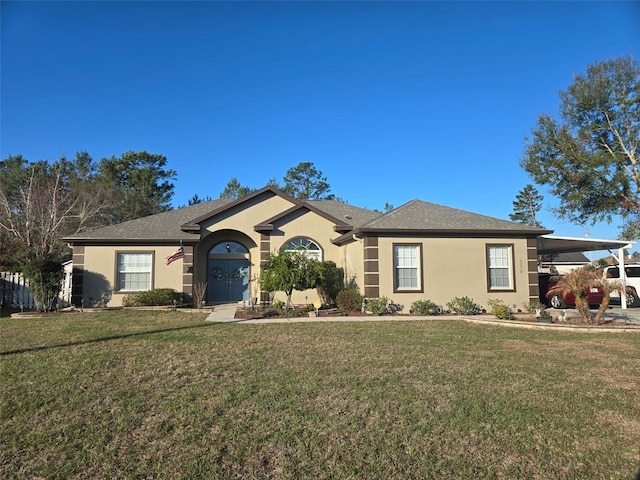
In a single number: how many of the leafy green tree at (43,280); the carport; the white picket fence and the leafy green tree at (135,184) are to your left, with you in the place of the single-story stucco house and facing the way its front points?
1

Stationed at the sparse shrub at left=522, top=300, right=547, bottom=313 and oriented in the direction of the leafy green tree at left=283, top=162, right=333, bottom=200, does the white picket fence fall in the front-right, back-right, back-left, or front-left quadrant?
front-left

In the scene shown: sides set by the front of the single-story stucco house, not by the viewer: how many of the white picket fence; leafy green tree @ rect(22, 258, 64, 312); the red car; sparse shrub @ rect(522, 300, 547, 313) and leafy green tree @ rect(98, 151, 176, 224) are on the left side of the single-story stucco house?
2

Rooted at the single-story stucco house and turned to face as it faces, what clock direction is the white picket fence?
The white picket fence is roughly at 3 o'clock from the single-story stucco house.

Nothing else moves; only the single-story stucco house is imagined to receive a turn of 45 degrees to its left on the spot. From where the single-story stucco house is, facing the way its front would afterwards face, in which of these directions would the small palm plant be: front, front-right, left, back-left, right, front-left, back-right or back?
front

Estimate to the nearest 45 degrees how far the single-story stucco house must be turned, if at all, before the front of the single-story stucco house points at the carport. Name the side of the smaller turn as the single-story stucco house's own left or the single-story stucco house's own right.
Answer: approximately 90° to the single-story stucco house's own left

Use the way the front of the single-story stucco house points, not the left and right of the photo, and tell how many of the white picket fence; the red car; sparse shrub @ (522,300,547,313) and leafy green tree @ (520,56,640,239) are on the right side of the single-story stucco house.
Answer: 1

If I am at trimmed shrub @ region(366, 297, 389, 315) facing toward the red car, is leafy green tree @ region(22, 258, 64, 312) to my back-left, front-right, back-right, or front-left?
back-left

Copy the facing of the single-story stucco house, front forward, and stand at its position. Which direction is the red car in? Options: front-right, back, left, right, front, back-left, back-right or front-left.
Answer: left

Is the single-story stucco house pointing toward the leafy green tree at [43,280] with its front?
no

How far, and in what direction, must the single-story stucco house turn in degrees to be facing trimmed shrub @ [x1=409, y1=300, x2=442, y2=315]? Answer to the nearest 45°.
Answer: approximately 45° to its left

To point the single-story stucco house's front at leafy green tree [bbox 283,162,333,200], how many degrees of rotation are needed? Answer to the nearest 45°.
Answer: approximately 180°

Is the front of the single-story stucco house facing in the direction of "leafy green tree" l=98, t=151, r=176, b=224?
no

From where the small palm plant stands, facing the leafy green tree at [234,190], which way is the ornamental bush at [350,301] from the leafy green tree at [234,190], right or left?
left

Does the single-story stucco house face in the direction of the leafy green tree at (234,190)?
no

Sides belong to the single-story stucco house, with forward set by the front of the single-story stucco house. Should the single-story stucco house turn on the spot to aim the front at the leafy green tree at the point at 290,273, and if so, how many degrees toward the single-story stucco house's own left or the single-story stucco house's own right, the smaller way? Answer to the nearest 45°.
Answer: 0° — it already faces it

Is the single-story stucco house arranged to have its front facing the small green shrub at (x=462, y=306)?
no

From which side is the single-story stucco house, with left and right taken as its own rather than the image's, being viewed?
front

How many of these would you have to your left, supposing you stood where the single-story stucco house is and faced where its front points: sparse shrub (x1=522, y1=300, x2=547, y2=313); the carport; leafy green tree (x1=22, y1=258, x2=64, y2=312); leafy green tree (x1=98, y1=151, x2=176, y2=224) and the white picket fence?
2
